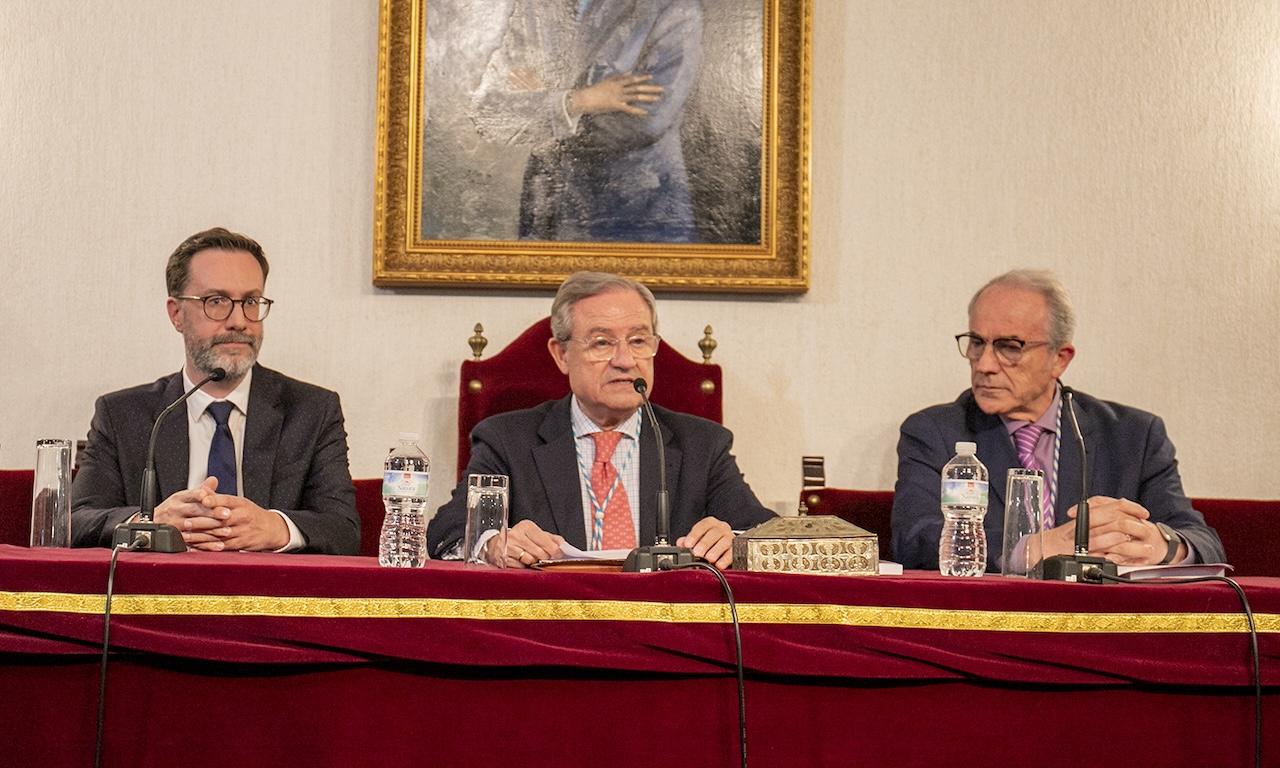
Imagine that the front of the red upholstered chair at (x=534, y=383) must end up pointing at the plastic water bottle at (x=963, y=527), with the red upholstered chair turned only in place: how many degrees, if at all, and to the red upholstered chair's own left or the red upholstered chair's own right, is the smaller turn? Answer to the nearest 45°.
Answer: approximately 45° to the red upholstered chair's own left

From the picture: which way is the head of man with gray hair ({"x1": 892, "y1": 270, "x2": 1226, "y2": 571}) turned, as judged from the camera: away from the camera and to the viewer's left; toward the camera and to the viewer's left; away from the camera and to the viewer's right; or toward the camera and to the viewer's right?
toward the camera and to the viewer's left

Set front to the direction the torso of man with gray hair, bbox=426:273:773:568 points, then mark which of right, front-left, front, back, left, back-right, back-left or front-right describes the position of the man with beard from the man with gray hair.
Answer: right

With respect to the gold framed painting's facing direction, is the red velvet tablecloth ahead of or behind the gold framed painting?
ahead

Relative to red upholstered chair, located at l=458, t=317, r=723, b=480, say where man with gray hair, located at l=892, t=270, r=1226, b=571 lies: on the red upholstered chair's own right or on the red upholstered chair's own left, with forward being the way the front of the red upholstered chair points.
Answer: on the red upholstered chair's own left

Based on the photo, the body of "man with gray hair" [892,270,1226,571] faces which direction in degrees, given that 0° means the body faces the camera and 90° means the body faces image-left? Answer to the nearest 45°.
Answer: approximately 0°

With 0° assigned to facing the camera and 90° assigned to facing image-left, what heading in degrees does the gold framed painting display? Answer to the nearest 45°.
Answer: approximately 0°

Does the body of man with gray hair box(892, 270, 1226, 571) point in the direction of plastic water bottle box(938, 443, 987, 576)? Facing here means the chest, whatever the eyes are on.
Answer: yes

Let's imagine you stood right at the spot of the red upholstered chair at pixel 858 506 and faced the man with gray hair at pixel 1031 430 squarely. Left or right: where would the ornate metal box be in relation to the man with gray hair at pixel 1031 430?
right
